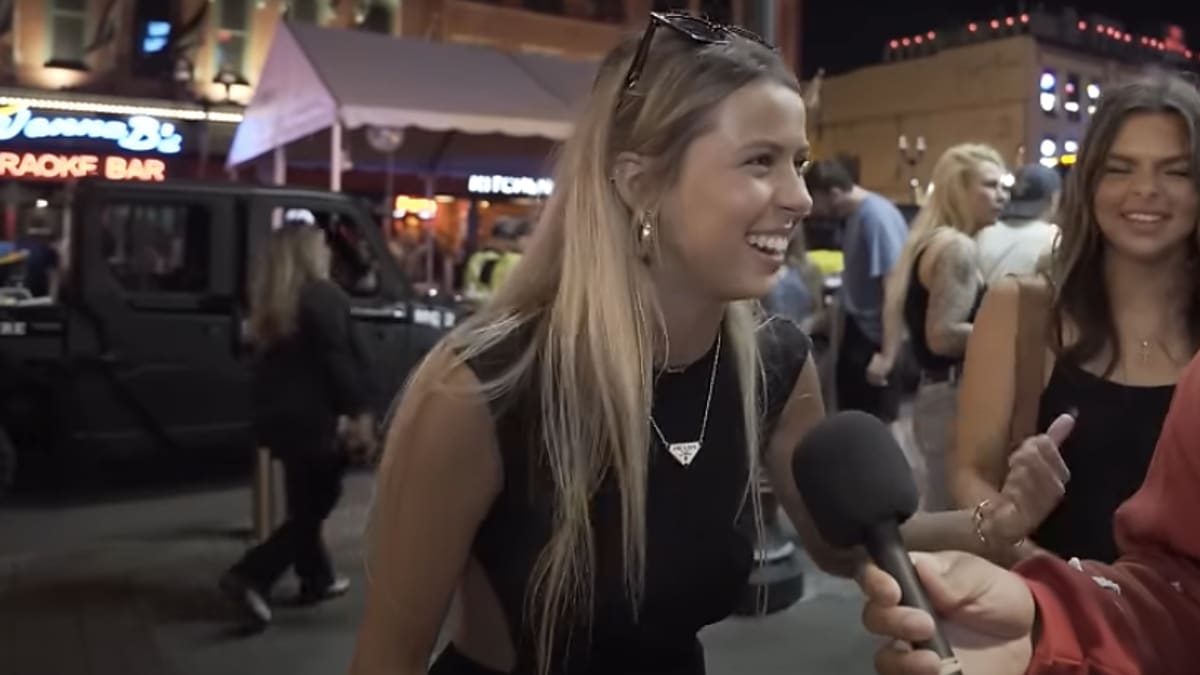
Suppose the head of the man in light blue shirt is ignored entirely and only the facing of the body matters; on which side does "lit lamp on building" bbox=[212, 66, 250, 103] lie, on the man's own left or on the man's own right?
on the man's own right

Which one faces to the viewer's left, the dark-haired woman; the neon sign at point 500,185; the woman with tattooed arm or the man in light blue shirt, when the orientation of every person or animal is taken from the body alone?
the man in light blue shirt

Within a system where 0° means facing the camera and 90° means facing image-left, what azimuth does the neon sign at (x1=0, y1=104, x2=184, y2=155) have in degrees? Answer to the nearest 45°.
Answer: approximately 0°

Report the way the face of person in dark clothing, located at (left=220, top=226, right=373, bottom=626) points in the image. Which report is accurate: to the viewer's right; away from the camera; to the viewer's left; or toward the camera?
away from the camera

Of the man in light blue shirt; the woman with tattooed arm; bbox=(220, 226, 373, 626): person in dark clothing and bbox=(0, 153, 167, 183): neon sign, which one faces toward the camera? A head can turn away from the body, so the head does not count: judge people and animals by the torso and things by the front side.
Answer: the neon sign

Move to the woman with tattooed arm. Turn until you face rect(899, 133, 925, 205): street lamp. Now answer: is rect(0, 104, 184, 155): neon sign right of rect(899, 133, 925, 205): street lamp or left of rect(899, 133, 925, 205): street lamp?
left

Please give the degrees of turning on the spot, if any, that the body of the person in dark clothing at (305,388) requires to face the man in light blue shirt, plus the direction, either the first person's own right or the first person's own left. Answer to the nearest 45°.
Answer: approximately 45° to the first person's own right

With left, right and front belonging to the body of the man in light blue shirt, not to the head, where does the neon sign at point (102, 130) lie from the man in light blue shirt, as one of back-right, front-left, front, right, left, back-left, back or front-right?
front-right

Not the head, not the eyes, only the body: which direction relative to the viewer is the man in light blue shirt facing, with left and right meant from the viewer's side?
facing to the left of the viewer

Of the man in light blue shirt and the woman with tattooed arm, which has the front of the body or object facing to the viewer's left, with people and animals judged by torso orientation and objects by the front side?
the man in light blue shirt
